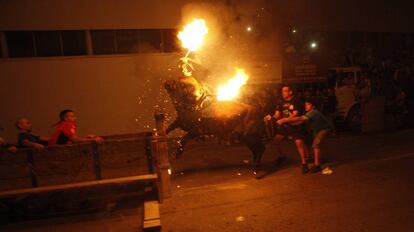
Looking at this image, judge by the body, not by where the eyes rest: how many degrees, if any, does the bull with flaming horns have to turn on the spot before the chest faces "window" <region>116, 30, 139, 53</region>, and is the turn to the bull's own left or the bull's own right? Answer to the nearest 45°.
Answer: approximately 45° to the bull's own right

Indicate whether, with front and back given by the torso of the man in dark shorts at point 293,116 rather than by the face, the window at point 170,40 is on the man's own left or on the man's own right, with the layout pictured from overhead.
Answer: on the man's own right

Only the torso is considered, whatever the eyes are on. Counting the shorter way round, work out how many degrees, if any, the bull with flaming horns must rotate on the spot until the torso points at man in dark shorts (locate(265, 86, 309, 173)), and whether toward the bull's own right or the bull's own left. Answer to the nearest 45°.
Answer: approximately 180°

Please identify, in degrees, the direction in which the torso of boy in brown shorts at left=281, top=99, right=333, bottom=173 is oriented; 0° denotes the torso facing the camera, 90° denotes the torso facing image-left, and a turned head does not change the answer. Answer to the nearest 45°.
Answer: approximately 90°

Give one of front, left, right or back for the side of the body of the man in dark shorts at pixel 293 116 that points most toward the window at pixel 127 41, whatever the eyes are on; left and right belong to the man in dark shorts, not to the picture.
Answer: right

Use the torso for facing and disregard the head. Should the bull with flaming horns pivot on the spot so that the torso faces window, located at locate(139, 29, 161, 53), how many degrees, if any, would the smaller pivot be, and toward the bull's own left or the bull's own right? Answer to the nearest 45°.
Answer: approximately 90° to the bull's own right

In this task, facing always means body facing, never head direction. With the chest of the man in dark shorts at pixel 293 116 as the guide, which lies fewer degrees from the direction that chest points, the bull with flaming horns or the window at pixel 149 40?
the bull with flaming horns

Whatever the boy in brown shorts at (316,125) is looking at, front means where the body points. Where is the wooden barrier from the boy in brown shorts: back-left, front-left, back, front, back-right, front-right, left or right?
front-left

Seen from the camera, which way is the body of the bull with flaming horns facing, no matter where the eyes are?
to the viewer's left
